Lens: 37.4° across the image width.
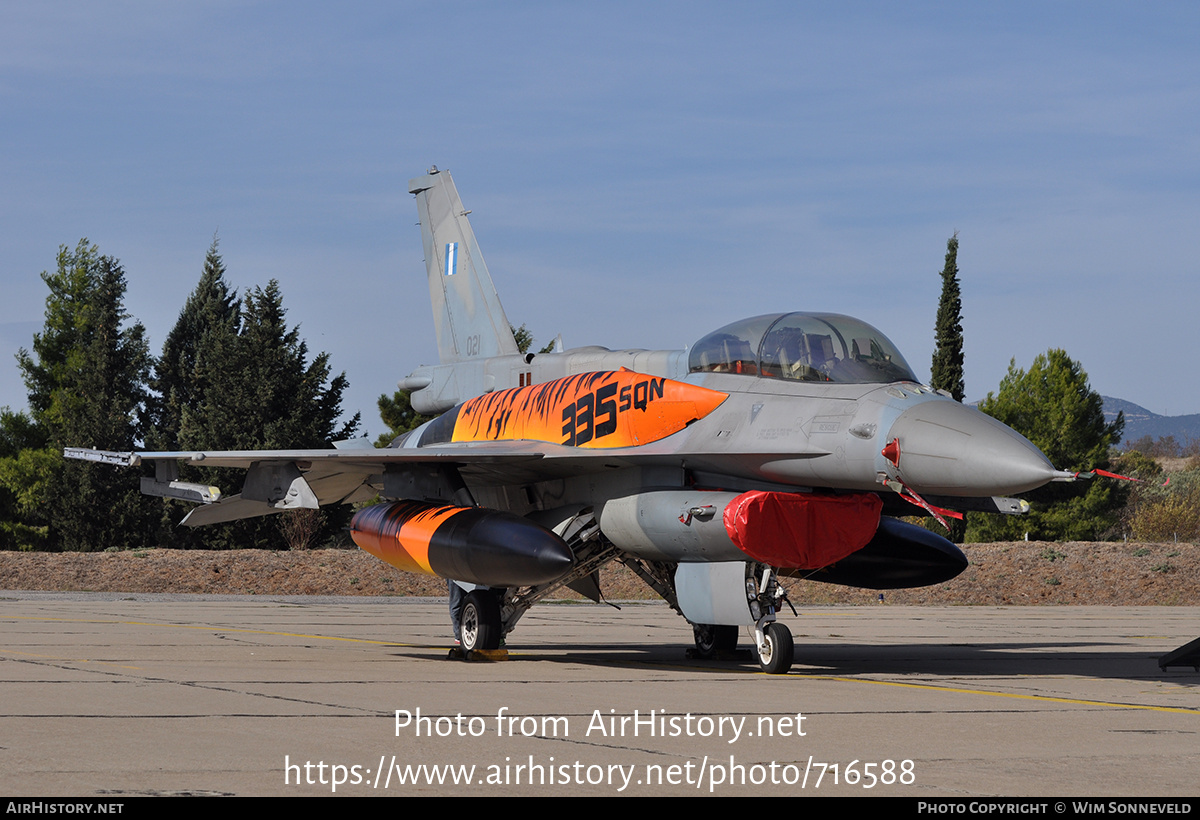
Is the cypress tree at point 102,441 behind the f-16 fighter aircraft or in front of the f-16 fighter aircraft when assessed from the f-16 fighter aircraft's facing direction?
behind

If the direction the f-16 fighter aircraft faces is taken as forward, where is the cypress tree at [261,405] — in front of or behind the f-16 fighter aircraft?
behind

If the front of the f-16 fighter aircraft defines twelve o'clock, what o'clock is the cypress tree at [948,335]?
The cypress tree is roughly at 8 o'clock from the f-16 fighter aircraft.

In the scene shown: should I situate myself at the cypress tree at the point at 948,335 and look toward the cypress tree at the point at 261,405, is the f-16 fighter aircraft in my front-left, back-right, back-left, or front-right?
front-left

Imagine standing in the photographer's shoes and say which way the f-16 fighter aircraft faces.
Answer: facing the viewer and to the right of the viewer
